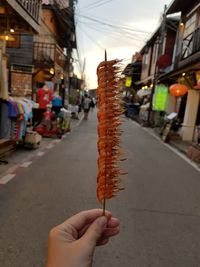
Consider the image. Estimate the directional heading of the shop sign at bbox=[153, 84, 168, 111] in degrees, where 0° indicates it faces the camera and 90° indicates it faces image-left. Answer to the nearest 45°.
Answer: approximately 0°
